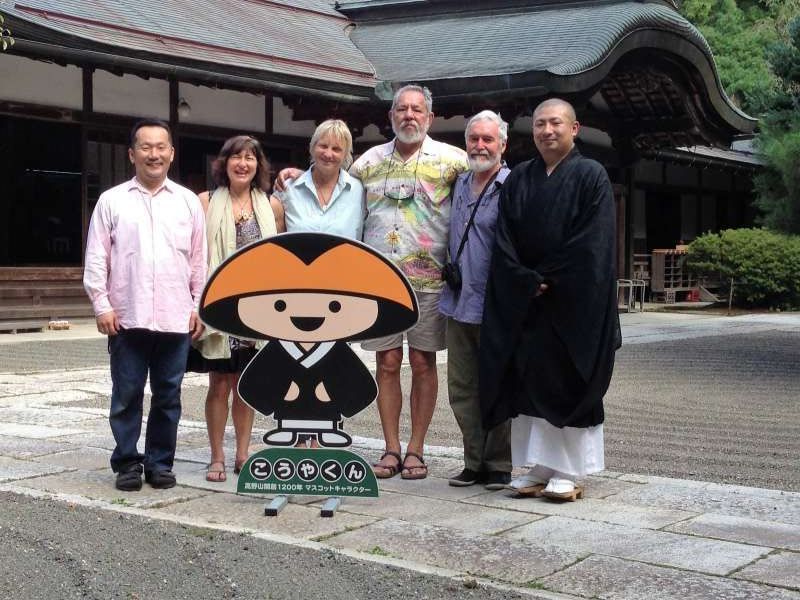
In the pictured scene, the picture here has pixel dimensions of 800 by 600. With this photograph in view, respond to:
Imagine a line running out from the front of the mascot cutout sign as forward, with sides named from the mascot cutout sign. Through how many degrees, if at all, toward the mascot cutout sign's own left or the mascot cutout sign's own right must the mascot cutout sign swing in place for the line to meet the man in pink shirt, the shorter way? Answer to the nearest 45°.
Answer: approximately 135° to the mascot cutout sign's own right

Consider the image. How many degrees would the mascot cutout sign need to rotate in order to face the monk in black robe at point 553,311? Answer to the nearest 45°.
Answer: approximately 90° to its left

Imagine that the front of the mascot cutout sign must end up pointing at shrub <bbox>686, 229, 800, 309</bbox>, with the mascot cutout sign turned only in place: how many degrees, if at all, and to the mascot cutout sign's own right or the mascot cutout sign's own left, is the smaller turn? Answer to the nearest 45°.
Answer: approximately 135° to the mascot cutout sign's own left

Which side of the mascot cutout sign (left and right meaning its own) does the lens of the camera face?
front

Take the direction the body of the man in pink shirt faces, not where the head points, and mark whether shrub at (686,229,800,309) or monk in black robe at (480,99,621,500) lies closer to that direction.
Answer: the monk in black robe

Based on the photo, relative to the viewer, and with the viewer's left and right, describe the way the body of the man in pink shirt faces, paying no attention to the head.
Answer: facing the viewer

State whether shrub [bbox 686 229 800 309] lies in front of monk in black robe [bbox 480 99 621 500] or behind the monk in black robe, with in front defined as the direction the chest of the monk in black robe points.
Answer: behind

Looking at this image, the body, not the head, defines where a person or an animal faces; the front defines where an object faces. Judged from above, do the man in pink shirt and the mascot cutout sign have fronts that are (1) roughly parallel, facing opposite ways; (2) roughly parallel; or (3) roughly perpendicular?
roughly parallel

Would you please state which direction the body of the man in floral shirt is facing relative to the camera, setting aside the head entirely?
toward the camera

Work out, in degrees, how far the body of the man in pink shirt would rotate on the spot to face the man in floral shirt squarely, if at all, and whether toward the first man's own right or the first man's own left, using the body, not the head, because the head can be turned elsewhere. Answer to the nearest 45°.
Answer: approximately 90° to the first man's own left

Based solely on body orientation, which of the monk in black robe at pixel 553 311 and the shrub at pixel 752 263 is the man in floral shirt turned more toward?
the monk in black robe

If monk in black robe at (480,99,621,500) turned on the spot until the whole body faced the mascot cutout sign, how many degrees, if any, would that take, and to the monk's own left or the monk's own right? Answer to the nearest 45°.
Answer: approximately 45° to the monk's own right

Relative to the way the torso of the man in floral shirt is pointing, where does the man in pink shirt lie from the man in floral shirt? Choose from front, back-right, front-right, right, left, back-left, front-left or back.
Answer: right

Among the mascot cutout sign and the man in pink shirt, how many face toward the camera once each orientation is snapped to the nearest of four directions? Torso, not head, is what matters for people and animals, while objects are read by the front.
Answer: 2

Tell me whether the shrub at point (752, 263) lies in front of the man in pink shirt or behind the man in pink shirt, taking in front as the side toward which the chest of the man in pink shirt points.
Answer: behind
